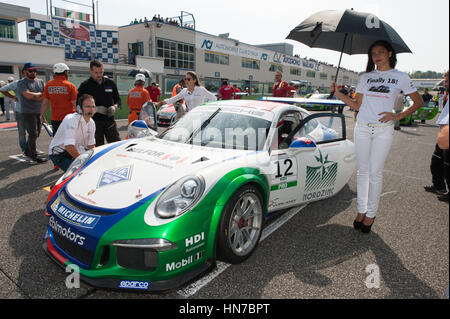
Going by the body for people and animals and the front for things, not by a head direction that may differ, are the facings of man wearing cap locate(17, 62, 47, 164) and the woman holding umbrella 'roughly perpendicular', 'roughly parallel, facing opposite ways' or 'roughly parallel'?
roughly perpendicular

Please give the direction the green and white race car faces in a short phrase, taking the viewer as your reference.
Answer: facing the viewer and to the left of the viewer

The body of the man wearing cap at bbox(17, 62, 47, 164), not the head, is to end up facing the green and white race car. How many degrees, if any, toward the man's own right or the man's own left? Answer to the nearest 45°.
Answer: approximately 45° to the man's own right

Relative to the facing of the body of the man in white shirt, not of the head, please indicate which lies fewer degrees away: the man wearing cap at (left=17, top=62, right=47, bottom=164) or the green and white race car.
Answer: the green and white race car

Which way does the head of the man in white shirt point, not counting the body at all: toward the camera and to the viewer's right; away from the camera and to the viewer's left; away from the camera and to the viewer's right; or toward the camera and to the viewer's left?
toward the camera and to the viewer's right

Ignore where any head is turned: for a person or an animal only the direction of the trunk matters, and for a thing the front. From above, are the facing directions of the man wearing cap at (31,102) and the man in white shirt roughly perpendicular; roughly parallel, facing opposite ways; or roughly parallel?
roughly parallel

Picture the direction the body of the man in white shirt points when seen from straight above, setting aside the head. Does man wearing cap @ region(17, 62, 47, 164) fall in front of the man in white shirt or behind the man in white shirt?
behind

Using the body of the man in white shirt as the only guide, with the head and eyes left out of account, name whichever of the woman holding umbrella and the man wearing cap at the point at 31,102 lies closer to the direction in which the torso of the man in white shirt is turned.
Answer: the woman holding umbrella

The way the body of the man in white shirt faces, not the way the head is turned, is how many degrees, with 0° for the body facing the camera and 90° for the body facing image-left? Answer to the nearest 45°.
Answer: approximately 315°

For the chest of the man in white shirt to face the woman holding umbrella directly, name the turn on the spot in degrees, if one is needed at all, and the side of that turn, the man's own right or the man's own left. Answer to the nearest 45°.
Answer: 0° — they already face them

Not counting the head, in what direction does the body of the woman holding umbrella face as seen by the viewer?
toward the camera

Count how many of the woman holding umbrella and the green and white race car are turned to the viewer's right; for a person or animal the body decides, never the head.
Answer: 0

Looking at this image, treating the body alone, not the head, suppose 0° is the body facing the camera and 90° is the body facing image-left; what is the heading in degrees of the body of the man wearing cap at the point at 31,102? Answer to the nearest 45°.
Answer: approximately 315°

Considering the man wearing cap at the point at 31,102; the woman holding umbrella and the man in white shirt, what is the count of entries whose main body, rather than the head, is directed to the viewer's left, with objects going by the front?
0
